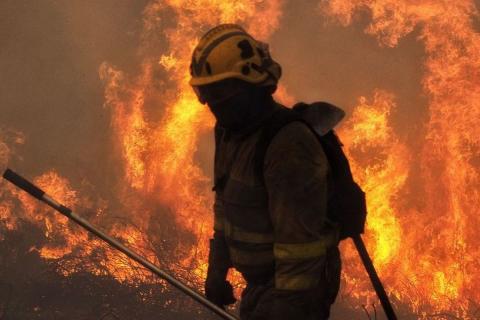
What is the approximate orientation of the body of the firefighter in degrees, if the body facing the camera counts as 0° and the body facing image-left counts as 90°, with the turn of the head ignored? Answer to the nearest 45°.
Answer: approximately 45°
